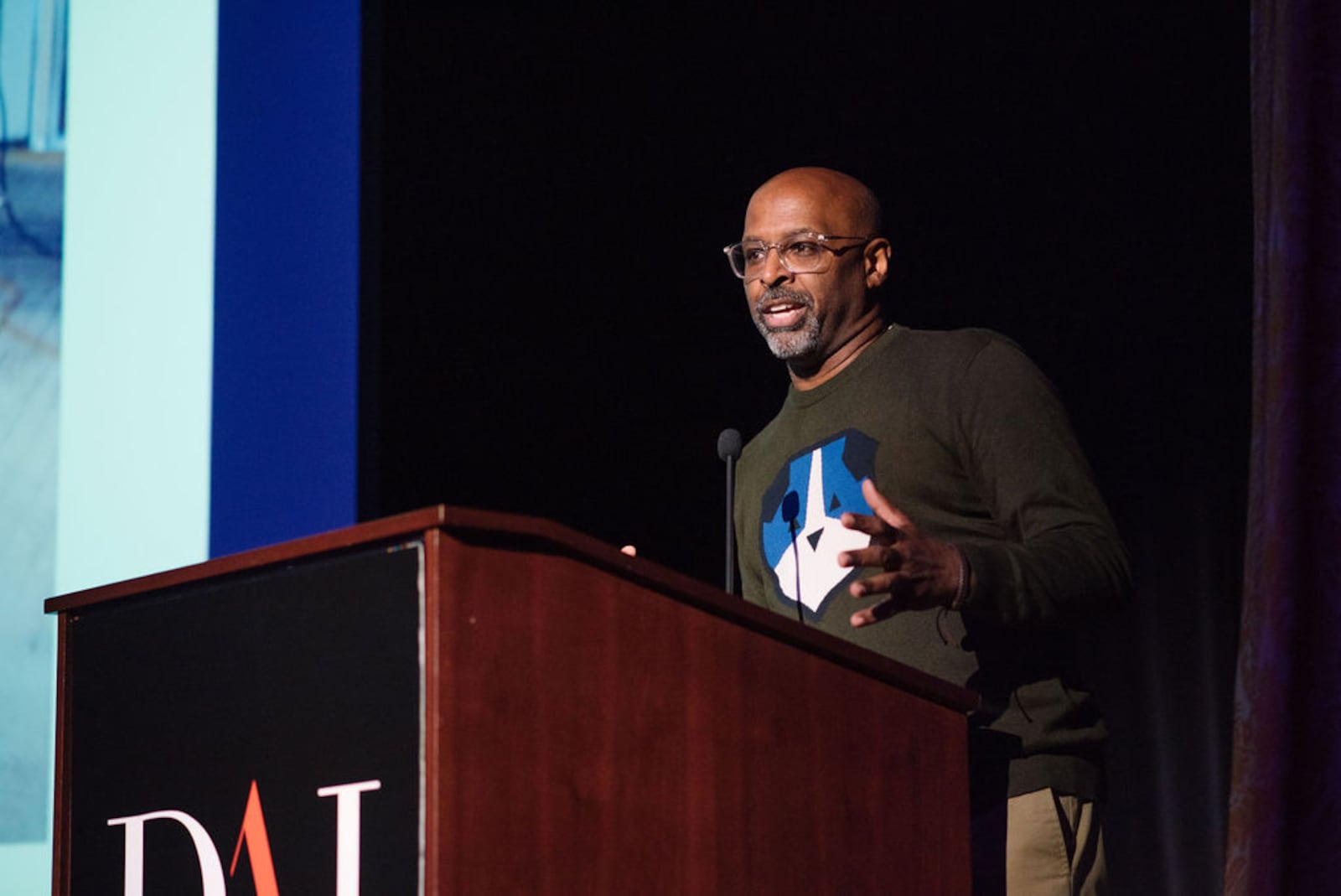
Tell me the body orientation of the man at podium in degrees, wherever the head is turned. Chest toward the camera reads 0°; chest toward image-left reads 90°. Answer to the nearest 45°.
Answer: approximately 45°

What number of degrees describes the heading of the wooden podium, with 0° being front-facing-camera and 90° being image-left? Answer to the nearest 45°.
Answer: approximately 45°

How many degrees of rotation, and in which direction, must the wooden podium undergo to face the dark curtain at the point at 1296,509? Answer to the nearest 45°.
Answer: approximately 180°

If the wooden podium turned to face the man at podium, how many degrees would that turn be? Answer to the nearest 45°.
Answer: approximately 180°

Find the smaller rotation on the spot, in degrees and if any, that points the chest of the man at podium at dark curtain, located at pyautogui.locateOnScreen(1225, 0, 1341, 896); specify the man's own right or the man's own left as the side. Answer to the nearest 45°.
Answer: approximately 180°
